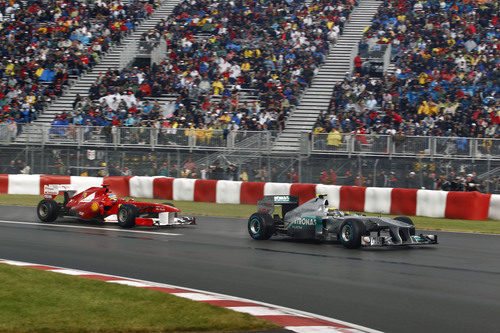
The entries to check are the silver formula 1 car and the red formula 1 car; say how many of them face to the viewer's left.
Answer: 0

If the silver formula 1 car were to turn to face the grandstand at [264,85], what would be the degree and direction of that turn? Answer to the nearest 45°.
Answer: approximately 135° to its left

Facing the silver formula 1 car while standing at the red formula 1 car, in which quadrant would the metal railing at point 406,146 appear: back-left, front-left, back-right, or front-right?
front-left

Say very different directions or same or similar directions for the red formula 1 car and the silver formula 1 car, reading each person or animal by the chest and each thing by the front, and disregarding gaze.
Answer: same or similar directions

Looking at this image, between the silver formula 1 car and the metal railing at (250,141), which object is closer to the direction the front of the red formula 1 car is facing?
the silver formula 1 car

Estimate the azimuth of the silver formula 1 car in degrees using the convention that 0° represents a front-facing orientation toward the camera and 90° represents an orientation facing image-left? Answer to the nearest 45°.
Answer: approximately 315°

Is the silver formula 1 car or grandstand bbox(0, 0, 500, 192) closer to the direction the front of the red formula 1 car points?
the silver formula 1 car

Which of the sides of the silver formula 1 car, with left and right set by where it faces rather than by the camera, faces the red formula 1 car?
back

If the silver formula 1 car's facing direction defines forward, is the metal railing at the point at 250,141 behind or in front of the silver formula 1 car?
behind

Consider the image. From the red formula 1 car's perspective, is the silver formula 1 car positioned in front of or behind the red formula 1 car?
in front

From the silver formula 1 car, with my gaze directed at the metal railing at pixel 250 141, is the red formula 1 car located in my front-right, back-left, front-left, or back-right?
front-left

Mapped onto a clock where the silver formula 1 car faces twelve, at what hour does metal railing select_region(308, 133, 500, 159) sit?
The metal railing is roughly at 8 o'clock from the silver formula 1 car.

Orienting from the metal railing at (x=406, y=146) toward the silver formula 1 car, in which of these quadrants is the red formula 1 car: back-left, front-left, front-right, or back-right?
front-right
